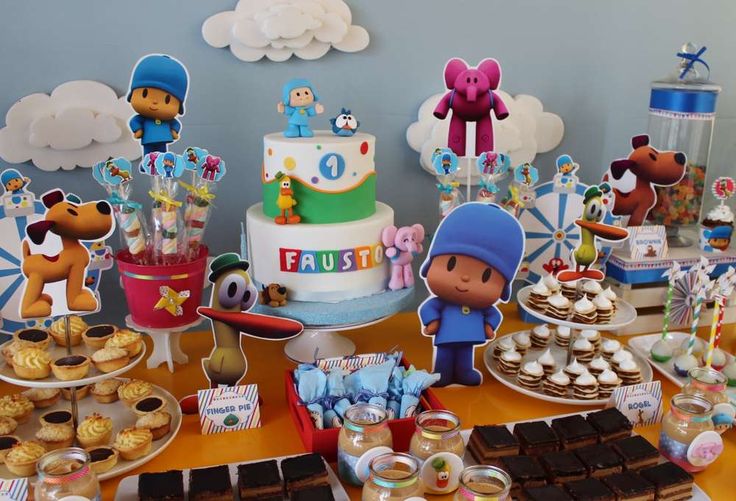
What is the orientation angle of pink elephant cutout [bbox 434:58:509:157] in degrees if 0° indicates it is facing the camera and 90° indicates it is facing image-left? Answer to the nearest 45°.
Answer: approximately 0°

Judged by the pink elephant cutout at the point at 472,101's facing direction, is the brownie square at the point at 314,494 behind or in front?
in front

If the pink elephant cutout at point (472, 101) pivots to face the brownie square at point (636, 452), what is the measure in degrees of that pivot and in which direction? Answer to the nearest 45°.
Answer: approximately 45° to its left

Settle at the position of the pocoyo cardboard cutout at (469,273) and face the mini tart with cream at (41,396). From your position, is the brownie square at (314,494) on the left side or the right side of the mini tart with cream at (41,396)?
left

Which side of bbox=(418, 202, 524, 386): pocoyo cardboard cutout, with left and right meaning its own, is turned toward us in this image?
front

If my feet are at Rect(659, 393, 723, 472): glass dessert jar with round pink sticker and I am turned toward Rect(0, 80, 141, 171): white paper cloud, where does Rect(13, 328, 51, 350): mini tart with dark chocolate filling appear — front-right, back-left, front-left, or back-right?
front-left

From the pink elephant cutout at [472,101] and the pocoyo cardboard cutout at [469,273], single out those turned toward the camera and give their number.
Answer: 2

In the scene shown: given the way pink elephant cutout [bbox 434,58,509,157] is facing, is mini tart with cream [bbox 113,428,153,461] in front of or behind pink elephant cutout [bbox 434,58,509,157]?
in front

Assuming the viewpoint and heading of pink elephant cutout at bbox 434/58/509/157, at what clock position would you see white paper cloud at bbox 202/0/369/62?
The white paper cloud is roughly at 3 o'clock from the pink elephant cutout.

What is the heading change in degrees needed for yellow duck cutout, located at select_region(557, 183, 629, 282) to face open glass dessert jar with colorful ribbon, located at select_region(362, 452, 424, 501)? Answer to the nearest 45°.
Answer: approximately 45° to its right
